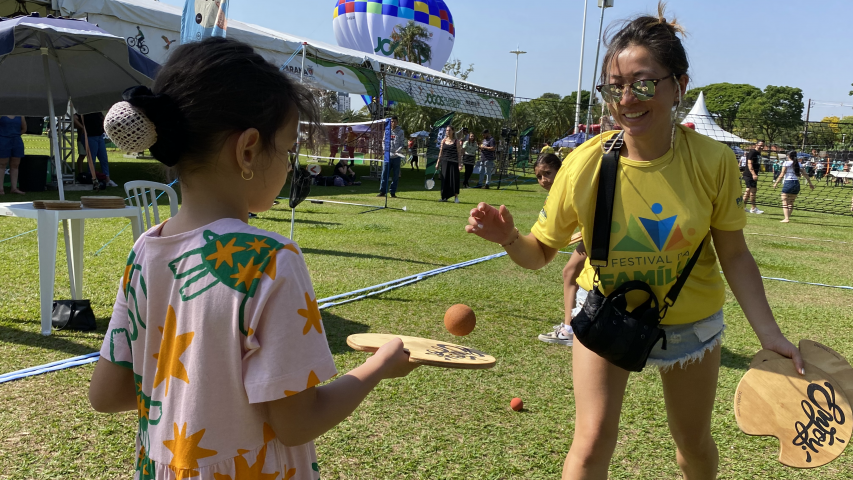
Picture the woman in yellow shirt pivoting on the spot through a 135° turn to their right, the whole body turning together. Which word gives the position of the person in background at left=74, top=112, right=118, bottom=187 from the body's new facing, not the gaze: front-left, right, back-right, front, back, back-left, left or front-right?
front

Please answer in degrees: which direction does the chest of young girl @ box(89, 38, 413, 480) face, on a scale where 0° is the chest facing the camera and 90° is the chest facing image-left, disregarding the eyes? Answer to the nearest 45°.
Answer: approximately 225°

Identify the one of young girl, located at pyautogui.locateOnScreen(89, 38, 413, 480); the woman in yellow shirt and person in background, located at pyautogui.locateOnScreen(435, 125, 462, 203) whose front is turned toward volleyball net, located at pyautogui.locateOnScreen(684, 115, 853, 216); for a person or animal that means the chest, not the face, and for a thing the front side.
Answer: the young girl

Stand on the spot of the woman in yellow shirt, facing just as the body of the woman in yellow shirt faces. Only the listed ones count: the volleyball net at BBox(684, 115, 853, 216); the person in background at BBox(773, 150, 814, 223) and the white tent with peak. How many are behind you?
3

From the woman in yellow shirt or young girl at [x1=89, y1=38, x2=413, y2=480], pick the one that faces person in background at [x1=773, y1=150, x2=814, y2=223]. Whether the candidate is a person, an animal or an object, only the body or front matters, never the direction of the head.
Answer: the young girl

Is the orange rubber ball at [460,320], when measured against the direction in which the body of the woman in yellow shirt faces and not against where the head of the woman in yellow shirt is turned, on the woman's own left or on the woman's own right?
on the woman's own right

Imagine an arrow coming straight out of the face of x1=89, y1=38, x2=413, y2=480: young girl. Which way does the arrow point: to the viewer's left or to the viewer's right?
to the viewer's right

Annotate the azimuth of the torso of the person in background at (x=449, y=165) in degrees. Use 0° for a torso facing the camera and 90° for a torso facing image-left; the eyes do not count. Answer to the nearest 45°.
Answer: approximately 0°

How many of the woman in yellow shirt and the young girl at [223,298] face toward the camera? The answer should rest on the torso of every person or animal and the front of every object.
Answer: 1

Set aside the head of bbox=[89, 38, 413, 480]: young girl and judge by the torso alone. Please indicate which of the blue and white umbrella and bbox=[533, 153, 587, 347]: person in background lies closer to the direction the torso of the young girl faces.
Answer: the person in background

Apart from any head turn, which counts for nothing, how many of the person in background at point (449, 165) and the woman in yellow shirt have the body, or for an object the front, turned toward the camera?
2
